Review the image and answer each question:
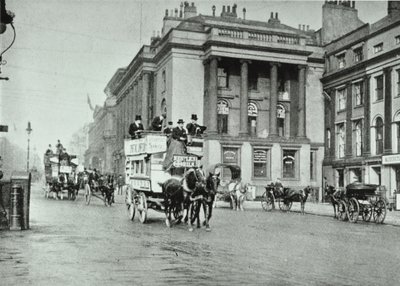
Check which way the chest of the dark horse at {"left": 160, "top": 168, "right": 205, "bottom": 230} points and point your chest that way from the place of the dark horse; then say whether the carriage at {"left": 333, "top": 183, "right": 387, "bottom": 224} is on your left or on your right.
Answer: on your left

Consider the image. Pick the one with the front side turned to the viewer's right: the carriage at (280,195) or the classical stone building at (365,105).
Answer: the carriage

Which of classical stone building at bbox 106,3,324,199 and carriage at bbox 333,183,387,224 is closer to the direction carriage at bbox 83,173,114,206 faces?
the carriage

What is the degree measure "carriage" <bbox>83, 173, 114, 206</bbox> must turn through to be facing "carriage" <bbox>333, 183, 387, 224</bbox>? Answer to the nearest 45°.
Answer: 0° — it already faces it

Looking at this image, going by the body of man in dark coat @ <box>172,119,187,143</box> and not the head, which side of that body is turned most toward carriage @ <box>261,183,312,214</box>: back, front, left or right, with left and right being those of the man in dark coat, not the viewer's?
left

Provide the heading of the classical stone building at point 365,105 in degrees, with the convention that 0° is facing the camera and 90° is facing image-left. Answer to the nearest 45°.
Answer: approximately 45°
